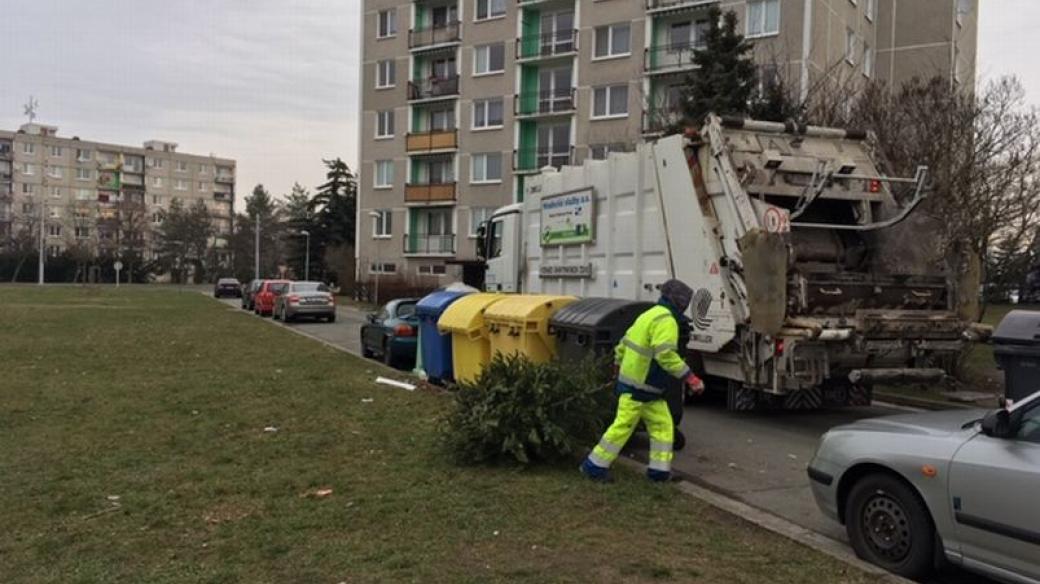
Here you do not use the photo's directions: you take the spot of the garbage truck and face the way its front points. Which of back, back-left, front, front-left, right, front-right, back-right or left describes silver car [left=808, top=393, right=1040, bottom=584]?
back-left

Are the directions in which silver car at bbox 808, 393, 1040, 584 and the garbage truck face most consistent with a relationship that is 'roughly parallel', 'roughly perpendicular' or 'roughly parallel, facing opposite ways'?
roughly parallel

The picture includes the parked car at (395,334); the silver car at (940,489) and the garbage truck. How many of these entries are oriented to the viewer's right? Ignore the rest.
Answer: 0

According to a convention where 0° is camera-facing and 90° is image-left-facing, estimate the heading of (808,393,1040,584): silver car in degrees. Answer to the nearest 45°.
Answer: approximately 135°

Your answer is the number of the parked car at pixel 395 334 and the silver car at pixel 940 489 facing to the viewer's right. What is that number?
0

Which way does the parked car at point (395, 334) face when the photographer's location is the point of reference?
facing away from the viewer and to the left of the viewer

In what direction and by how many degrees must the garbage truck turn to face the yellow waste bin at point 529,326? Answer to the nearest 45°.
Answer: approximately 45° to its left

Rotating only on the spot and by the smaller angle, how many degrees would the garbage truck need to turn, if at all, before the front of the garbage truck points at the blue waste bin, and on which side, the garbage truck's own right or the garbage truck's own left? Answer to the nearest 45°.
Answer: approximately 45° to the garbage truck's own left

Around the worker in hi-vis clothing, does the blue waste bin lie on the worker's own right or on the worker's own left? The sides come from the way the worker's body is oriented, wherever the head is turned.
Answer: on the worker's own left

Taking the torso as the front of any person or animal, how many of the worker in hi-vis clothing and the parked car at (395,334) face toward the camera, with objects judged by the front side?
0

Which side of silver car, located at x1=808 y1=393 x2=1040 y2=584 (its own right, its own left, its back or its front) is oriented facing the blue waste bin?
front

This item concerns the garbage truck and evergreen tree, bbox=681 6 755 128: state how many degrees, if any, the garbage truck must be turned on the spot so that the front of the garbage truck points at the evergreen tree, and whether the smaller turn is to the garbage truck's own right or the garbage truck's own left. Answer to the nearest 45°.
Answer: approximately 45° to the garbage truck's own right

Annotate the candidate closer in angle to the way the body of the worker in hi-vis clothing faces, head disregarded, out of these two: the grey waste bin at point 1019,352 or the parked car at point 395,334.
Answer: the grey waste bin
